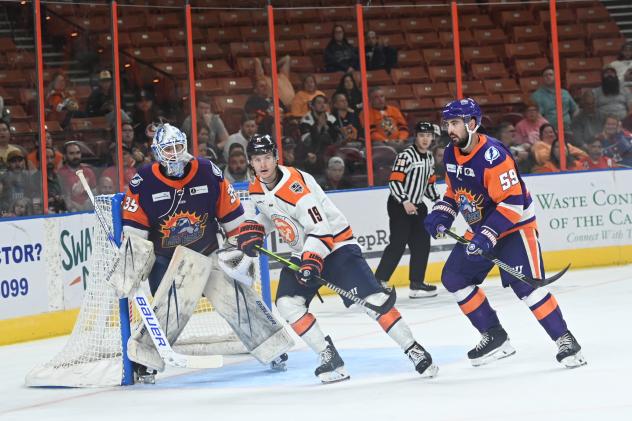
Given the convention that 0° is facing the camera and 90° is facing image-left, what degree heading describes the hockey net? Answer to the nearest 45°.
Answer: approximately 315°

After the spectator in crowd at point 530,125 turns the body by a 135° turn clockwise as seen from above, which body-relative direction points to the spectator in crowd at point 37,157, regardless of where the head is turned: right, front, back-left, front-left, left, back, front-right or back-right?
left

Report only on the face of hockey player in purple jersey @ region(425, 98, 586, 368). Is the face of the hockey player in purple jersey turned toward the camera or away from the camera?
toward the camera

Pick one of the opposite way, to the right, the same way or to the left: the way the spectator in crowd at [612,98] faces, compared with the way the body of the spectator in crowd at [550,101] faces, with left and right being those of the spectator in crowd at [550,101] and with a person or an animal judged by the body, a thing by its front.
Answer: the same way

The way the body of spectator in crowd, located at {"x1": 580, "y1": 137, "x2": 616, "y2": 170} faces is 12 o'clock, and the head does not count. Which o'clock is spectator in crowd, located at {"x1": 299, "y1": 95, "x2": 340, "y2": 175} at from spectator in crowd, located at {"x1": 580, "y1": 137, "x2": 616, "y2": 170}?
spectator in crowd, located at {"x1": 299, "y1": 95, "x2": 340, "y2": 175} is roughly at 2 o'clock from spectator in crowd, located at {"x1": 580, "y1": 137, "x2": 616, "y2": 170}.

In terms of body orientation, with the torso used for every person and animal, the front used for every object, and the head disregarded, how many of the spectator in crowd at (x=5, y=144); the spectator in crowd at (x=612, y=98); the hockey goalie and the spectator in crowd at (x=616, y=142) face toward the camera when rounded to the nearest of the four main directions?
4

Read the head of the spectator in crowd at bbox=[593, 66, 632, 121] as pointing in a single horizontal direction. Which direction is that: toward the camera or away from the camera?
toward the camera

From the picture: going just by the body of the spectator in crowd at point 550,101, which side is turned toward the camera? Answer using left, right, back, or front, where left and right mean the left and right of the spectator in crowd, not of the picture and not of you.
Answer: front

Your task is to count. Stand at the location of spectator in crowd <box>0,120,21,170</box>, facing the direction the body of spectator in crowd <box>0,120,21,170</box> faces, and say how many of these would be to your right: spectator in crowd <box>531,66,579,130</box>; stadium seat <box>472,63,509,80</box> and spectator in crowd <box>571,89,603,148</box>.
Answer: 0

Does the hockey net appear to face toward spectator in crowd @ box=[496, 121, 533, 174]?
no

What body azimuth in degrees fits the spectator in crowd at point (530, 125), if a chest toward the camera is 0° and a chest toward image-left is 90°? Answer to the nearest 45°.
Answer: approximately 0°

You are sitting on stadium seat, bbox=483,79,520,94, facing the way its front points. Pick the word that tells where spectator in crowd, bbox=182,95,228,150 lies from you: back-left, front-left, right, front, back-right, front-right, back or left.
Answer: front-right

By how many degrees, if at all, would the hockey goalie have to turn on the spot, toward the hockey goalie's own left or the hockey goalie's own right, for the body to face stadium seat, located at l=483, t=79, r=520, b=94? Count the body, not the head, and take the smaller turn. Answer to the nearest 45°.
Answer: approximately 135° to the hockey goalie's own left

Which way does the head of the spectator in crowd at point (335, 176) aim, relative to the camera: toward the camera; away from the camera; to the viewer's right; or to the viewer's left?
toward the camera

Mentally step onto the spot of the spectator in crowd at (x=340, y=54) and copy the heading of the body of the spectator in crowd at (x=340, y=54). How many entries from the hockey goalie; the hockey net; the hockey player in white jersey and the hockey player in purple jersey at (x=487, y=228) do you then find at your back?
0

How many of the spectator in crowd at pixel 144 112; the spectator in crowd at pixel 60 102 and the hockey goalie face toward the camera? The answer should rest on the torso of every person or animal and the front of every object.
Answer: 3

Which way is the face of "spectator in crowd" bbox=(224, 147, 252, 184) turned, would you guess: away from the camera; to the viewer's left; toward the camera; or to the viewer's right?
toward the camera

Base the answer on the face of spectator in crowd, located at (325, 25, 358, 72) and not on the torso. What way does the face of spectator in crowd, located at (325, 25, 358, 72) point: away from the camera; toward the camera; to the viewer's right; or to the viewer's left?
toward the camera
